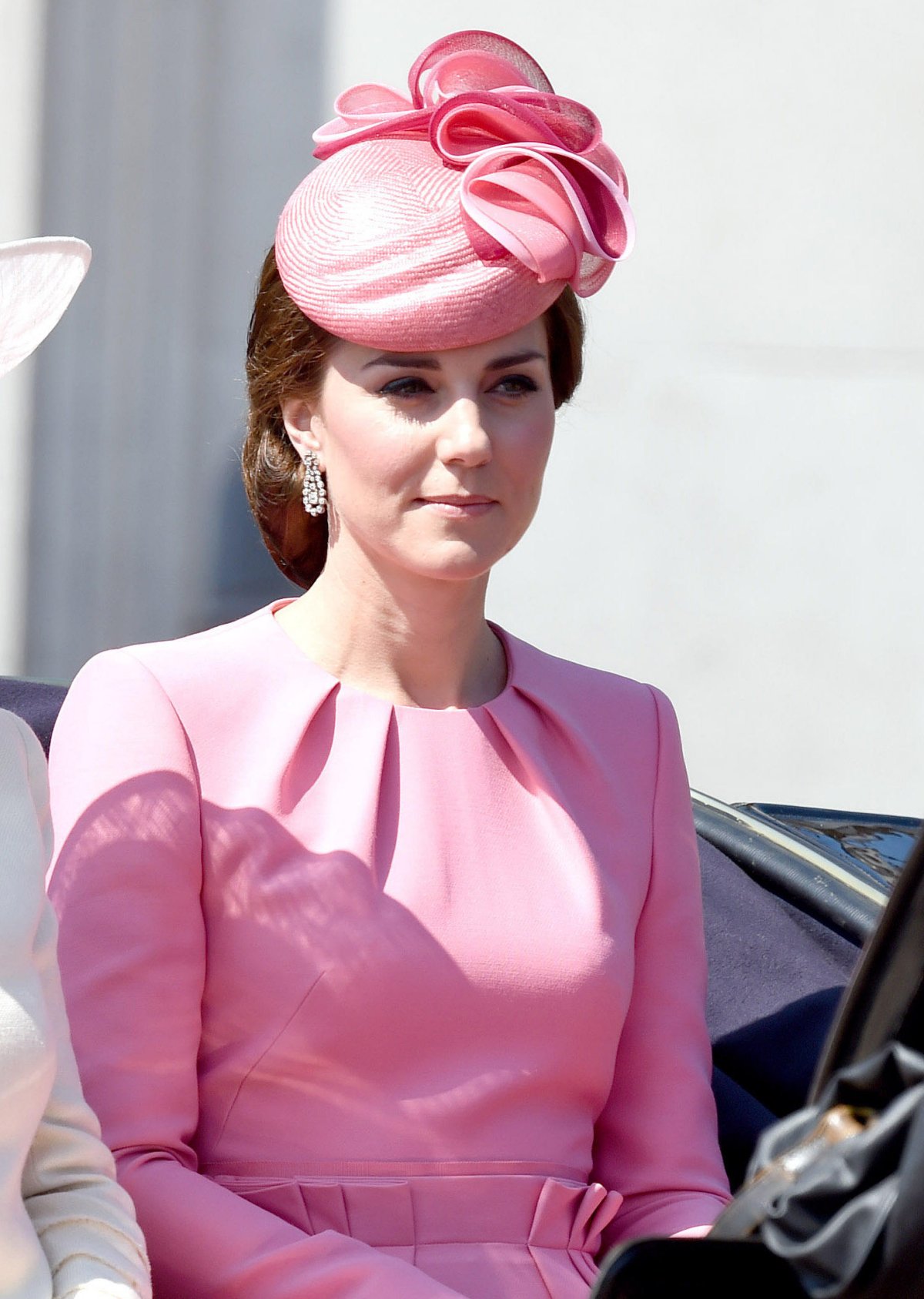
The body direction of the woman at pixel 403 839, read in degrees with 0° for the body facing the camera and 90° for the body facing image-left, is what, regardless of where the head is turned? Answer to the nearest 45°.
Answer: approximately 315°

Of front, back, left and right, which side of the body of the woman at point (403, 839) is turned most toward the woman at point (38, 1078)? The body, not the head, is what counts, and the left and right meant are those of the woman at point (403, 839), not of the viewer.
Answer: right

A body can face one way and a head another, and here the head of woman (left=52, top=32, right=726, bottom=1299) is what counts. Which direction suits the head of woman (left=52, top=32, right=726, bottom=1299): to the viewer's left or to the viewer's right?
to the viewer's right
